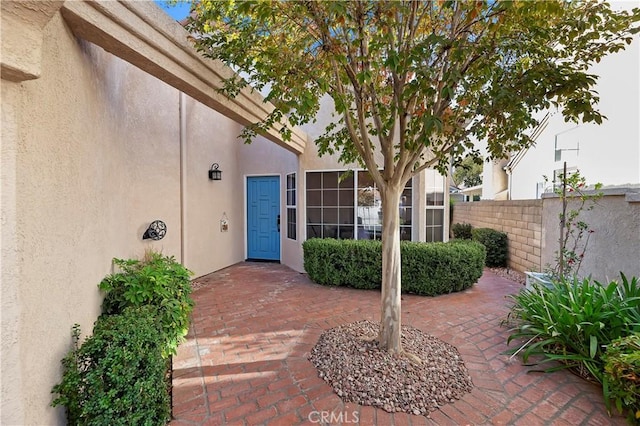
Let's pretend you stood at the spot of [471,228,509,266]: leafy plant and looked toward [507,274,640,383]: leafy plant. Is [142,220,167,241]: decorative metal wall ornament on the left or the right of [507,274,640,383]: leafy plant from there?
right

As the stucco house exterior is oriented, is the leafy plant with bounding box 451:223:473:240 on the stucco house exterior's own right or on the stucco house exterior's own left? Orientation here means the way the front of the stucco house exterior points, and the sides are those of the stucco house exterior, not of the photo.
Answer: on the stucco house exterior's own left

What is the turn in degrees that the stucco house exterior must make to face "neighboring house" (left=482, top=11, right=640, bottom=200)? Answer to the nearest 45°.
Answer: approximately 90° to its left

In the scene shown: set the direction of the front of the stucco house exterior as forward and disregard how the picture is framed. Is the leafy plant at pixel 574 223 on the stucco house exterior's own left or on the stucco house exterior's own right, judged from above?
on the stucco house exterior's own left

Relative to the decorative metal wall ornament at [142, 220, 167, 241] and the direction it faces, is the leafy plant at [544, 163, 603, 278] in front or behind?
in front

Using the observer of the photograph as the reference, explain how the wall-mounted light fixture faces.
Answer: facing the viewer and to the right of the viewer

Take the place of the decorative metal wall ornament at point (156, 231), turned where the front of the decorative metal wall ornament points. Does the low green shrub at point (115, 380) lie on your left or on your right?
on your right

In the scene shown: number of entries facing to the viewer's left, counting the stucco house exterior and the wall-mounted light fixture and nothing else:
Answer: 0

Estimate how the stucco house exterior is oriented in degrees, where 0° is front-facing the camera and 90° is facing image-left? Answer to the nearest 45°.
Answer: approximately 0°
